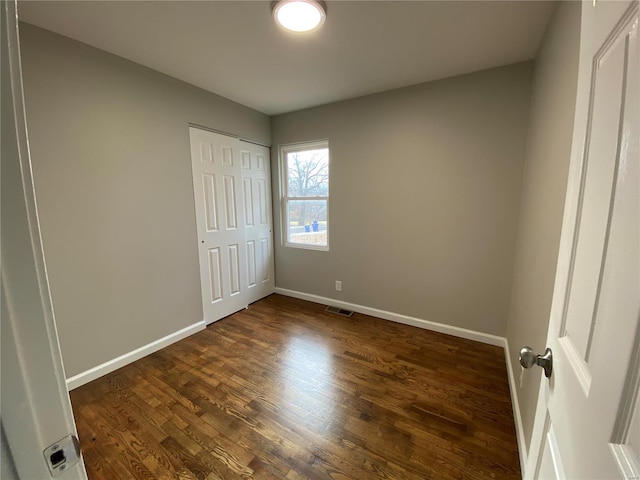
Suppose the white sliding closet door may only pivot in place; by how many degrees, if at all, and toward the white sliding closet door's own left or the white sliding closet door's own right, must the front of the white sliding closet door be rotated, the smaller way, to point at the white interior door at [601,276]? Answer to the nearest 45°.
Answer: approximately 45° to the white sliding closet door's own right

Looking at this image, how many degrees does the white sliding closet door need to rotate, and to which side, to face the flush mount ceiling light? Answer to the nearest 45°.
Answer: approximately 45° to its right

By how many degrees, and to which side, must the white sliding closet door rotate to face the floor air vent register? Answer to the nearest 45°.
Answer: approximately 45° to its left

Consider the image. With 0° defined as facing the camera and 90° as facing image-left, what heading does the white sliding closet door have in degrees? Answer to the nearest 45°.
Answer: approximately 315°
